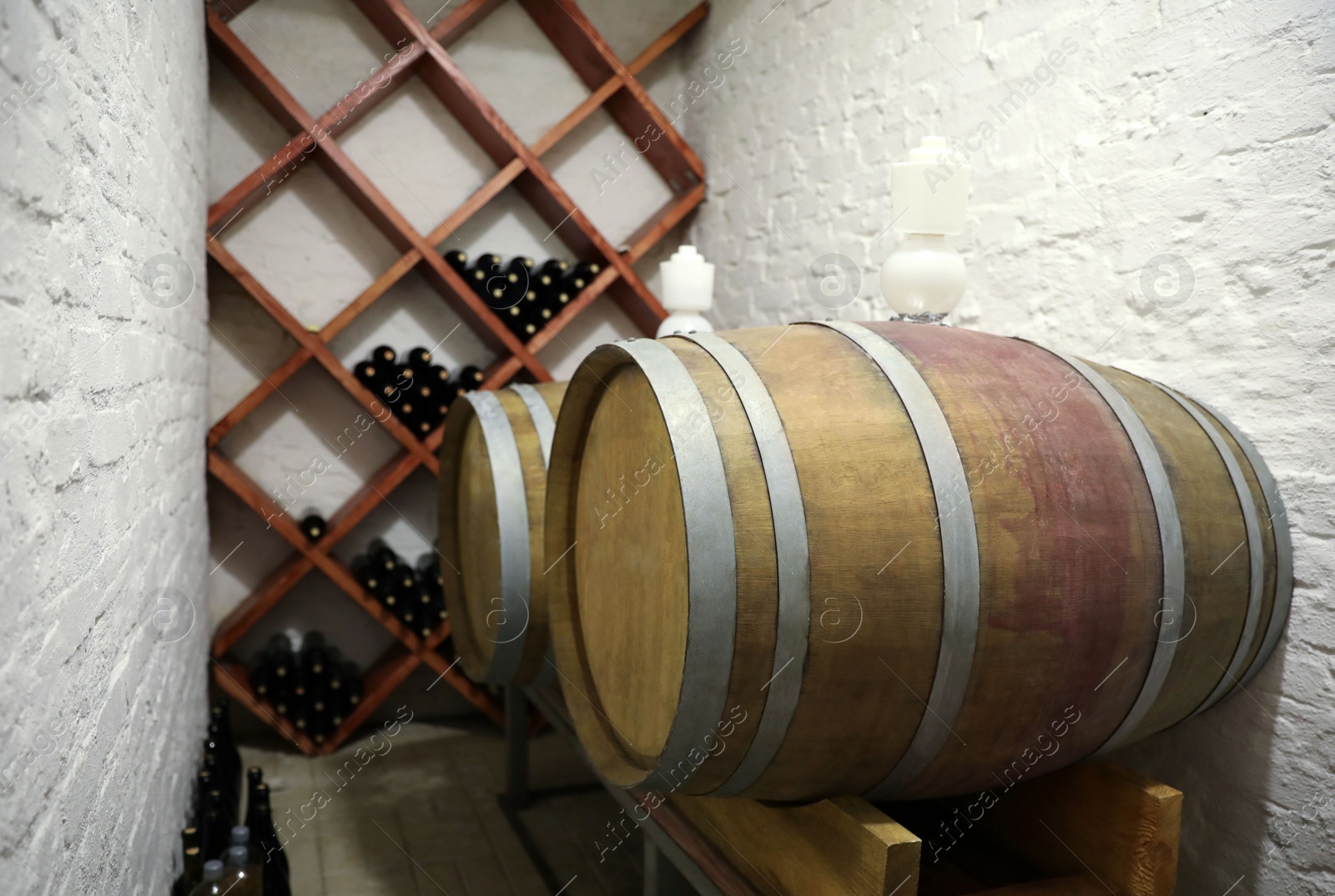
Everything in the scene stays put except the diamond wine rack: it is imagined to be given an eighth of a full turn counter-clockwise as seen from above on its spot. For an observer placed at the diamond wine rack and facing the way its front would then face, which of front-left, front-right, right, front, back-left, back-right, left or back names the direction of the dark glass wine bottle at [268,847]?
right

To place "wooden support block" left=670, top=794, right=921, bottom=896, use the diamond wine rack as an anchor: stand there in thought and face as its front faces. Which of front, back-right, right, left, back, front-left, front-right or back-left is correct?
front

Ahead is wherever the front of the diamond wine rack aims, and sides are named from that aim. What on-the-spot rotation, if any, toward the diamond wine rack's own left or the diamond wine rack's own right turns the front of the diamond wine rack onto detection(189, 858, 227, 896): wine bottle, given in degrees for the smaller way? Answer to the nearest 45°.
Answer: approximately 45° to the diamond wine rack's own right

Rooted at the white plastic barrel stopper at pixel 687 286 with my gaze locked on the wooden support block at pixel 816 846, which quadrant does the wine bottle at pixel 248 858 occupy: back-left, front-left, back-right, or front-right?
front-right

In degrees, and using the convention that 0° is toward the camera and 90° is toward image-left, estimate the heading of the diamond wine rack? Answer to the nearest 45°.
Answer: approximately 0°

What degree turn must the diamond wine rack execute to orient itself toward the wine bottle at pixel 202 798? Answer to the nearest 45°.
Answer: approximately 45° to its right

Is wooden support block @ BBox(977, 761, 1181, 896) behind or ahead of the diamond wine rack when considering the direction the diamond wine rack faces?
ahead

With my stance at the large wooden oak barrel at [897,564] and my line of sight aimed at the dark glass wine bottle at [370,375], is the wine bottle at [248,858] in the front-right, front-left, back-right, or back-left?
front-left

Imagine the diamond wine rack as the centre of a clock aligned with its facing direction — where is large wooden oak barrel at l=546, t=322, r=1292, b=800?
The large wooden oak barrel is roughly at 12 o'clock from the diamond wine rack.

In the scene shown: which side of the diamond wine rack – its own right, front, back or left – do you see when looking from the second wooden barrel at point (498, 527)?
front

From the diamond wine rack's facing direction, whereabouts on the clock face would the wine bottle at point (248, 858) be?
The wine bottle is roughly at 1 o'clock from the diamond wine rack.

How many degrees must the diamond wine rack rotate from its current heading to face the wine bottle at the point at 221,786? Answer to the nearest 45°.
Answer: approximately 45° to its right

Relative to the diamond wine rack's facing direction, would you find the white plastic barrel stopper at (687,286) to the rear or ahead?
ahead
